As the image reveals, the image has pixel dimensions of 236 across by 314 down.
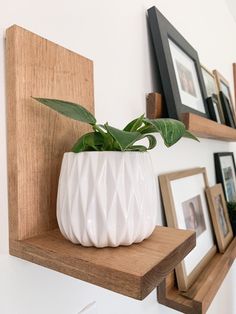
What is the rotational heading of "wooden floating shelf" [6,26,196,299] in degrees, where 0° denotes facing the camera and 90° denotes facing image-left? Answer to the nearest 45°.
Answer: approximately 315°

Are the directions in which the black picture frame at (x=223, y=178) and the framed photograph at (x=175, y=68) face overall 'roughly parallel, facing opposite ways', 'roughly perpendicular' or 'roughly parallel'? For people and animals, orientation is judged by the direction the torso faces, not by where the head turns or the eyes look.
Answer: roughly parallel

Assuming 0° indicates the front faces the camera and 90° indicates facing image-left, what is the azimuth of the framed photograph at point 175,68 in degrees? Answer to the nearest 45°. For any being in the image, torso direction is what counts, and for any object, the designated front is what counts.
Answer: approximately 315°

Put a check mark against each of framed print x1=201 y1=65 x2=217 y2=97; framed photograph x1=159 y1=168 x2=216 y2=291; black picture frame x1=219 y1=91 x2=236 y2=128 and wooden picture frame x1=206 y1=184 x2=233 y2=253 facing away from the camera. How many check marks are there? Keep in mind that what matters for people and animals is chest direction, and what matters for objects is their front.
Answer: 0

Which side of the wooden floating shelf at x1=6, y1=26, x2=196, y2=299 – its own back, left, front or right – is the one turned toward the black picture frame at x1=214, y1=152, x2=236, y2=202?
left

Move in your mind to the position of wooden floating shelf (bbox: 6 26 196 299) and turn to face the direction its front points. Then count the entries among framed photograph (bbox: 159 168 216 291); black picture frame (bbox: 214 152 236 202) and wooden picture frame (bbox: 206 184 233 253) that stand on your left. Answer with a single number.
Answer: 3

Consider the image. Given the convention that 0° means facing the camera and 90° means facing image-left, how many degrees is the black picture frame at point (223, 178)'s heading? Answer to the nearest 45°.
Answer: approximately 315°

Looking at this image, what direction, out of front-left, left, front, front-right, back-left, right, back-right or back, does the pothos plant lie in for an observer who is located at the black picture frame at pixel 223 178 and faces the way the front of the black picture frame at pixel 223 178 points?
front-right

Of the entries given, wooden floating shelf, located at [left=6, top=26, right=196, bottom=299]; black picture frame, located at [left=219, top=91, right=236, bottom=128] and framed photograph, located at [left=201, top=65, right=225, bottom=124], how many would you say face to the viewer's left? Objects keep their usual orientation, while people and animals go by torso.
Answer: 0

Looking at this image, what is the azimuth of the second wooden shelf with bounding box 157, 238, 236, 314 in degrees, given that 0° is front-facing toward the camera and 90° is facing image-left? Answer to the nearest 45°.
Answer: approximately 315°

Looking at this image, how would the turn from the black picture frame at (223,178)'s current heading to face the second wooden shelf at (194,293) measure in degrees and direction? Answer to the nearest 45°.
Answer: approximately 45° to its right

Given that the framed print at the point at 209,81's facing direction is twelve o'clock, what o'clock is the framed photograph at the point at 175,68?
The framed photograph is roughly at 2 o'clock from the framed print.

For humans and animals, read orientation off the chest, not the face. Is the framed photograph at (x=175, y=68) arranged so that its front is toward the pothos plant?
no

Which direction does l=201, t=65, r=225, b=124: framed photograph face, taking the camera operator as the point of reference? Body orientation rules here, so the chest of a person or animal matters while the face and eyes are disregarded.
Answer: facing the viewer and to the right of the viewer

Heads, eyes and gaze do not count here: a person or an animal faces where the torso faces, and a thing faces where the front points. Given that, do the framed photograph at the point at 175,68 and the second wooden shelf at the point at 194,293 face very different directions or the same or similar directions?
same or similar directions

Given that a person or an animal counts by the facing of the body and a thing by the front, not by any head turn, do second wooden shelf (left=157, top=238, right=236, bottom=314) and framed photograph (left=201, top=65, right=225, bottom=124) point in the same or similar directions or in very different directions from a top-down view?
same or similar directions

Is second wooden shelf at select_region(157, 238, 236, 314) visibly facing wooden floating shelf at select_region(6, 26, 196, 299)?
no
